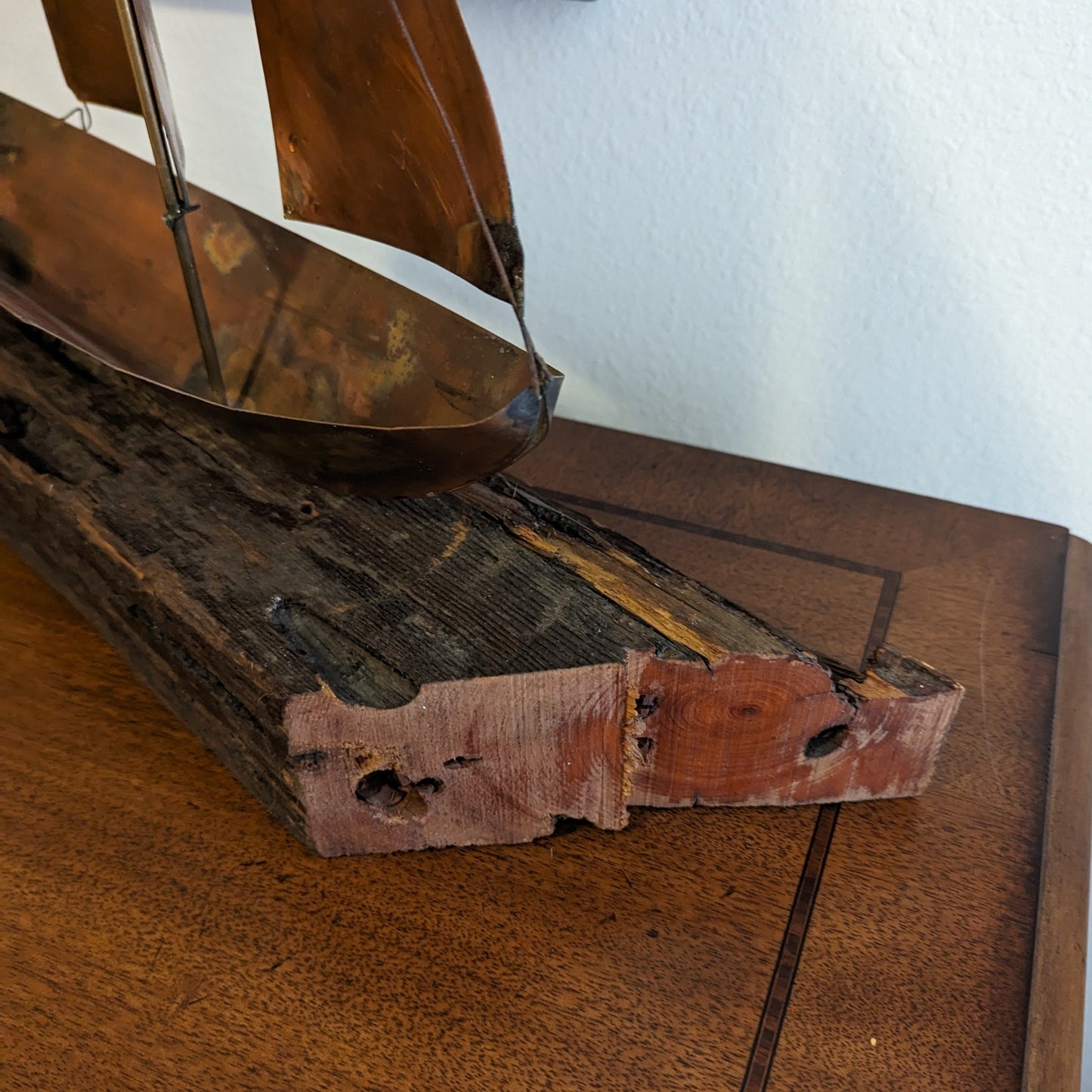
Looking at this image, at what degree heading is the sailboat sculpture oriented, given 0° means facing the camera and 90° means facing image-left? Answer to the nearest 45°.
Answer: approximately 315°
